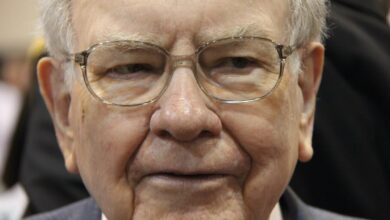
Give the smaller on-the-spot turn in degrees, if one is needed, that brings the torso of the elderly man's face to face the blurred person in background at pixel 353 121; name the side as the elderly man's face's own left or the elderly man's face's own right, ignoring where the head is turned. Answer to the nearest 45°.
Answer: approximately 135° to the elderly man's face's own left

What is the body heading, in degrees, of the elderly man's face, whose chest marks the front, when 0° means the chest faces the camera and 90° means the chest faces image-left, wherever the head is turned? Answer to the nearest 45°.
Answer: approximately 0°
